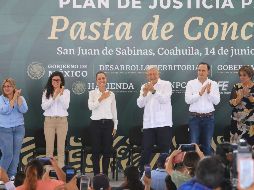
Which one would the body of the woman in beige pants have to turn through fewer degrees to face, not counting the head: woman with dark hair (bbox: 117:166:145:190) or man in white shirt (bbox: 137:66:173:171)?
the woman with dark hair

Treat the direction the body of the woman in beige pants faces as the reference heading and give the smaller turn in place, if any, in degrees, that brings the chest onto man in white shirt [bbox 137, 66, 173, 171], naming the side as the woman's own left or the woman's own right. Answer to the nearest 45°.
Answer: approximately 90° to the woman's own left

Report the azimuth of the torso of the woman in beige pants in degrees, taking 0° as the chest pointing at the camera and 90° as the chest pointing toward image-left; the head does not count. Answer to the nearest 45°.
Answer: approximately 0°

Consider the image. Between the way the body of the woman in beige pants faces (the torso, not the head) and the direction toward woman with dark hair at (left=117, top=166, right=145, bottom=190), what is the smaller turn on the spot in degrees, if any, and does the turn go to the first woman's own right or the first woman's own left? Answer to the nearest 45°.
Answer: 0° — they already face them

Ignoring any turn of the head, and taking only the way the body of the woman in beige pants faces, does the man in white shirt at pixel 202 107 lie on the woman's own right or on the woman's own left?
on the woman's own left

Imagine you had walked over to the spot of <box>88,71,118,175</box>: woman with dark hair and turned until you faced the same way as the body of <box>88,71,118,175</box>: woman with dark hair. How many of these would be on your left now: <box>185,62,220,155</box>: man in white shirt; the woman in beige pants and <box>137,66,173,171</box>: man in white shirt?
2

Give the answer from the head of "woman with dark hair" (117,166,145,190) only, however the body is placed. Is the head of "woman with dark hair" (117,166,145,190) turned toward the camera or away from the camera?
away from the camera

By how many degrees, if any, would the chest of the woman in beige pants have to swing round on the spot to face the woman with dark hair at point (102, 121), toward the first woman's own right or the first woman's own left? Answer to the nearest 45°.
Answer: approximately 90° to the first woman's own left

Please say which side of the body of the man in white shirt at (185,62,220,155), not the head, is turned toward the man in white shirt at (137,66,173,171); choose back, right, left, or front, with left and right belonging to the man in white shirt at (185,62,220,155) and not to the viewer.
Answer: right
